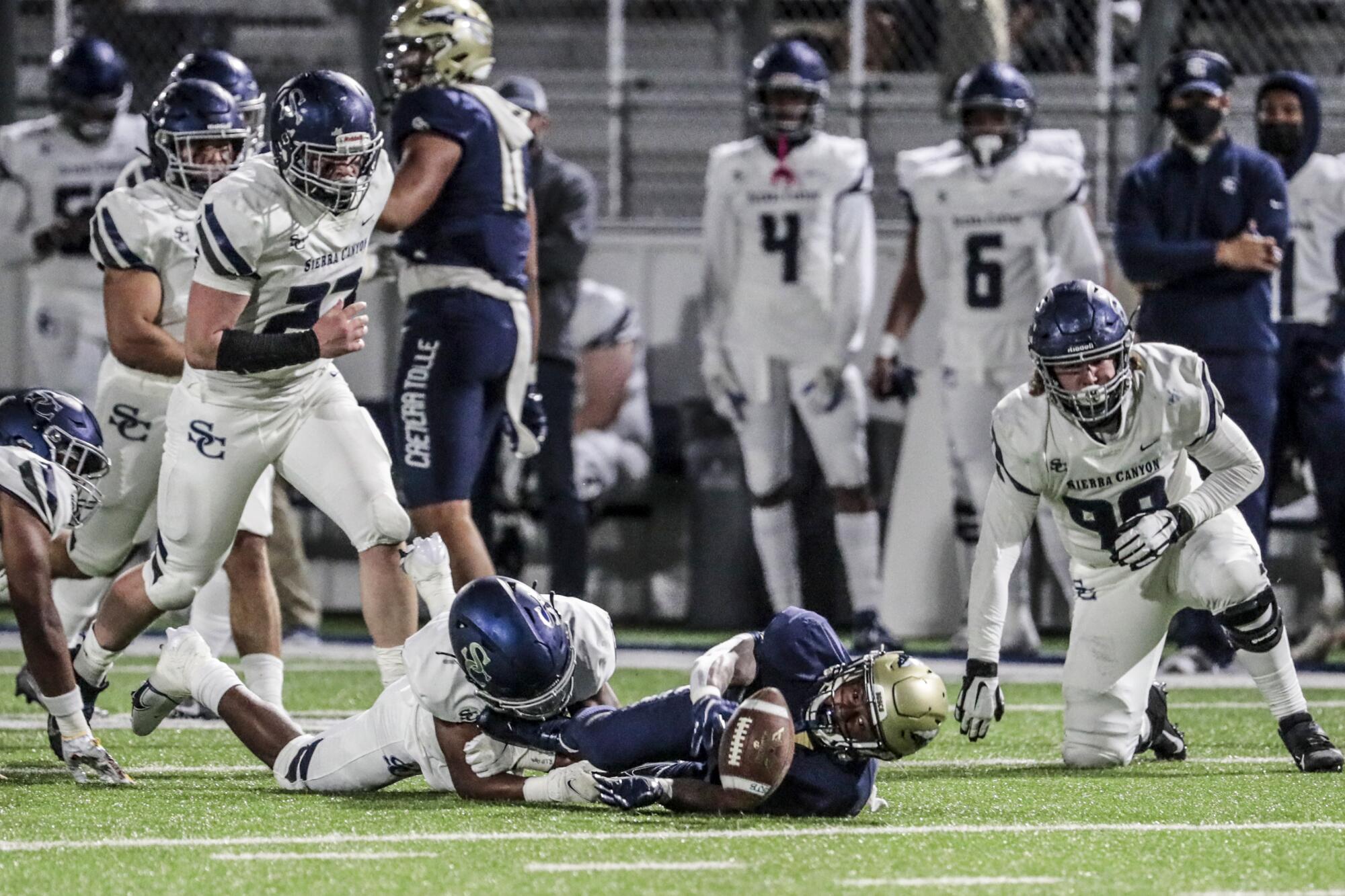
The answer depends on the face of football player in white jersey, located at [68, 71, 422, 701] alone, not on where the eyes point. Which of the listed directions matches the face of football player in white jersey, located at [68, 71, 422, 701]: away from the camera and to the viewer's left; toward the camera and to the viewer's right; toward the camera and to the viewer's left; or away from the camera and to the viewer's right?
toward the camera and to the viewer's right

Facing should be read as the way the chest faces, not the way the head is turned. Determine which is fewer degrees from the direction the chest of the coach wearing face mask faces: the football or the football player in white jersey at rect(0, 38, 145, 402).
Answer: the football

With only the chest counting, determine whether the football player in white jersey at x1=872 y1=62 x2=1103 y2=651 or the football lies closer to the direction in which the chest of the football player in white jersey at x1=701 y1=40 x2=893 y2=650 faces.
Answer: the football

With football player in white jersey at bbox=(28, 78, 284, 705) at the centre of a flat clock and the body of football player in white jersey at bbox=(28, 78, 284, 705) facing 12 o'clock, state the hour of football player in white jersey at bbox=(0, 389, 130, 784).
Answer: football player in white jersey at bbox=(0, 389, 130, 784) is roughly at 2 o'clock from football player in white jersey at bbox=(28, 78, 284, 705).

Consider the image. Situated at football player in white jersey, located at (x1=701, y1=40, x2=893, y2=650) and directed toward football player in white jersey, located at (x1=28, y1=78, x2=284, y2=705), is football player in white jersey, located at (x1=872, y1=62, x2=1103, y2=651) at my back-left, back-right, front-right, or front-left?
back-left

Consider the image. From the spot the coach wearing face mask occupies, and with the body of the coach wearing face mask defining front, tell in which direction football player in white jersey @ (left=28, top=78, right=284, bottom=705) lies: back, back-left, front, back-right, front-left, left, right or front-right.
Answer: front-right

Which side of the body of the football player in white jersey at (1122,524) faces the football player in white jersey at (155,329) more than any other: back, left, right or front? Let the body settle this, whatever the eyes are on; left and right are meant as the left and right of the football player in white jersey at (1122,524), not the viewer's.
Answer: right

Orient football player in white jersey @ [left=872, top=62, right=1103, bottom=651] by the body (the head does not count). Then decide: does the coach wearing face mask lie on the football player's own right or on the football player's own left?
on the football player's own left

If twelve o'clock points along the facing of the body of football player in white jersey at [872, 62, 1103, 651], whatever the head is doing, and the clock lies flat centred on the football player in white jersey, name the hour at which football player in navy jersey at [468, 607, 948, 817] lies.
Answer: The football player in navy jersey is roughly at 12 o'clock from the football player in white jersey.

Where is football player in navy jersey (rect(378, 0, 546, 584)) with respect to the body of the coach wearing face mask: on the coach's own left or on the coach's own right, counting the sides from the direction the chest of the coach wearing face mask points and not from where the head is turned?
on the coach's own right

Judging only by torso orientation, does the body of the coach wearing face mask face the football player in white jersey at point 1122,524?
yes
